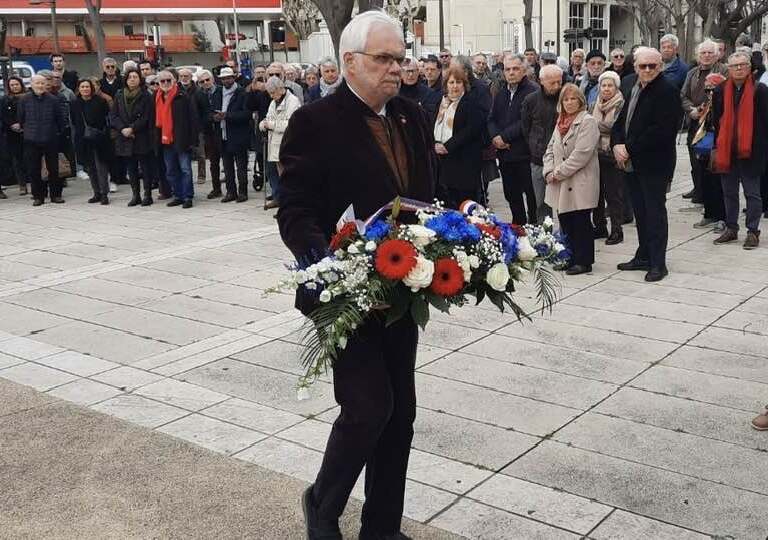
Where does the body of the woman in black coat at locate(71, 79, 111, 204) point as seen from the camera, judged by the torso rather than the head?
toward the camera

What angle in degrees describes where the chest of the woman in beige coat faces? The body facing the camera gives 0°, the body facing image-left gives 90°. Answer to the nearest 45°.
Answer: approximately 45°

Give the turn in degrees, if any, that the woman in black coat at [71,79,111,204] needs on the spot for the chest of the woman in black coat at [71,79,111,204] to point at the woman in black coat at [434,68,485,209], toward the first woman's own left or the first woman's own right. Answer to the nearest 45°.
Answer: approximately 45° to the first woman's own left

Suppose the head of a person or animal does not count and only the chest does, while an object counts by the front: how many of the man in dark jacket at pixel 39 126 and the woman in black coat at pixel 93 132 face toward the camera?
2

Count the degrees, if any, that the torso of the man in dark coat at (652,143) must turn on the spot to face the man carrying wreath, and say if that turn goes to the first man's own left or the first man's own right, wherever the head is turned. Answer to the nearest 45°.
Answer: approximately 45° to the first man's own left

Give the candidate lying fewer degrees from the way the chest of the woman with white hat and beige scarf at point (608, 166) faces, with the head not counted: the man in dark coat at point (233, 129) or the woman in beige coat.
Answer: the woman in beige coat

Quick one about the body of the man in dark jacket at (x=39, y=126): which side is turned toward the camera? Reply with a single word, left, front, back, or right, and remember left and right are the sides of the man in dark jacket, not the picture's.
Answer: front

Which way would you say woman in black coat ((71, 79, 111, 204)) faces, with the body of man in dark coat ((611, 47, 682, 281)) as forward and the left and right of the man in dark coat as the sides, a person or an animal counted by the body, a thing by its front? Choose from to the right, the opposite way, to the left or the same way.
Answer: to the left

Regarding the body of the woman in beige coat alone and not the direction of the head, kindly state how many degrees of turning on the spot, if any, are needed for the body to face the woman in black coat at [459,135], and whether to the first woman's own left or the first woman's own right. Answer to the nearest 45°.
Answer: approximately 90° to the first woman's own right

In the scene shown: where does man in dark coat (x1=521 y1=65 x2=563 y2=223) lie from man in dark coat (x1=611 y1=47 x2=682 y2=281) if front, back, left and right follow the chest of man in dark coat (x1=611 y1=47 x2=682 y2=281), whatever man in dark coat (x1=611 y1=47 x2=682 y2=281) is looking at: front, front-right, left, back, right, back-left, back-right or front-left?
right

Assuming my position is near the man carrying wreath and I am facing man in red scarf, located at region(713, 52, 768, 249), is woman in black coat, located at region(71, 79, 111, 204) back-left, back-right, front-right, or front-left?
front-left
